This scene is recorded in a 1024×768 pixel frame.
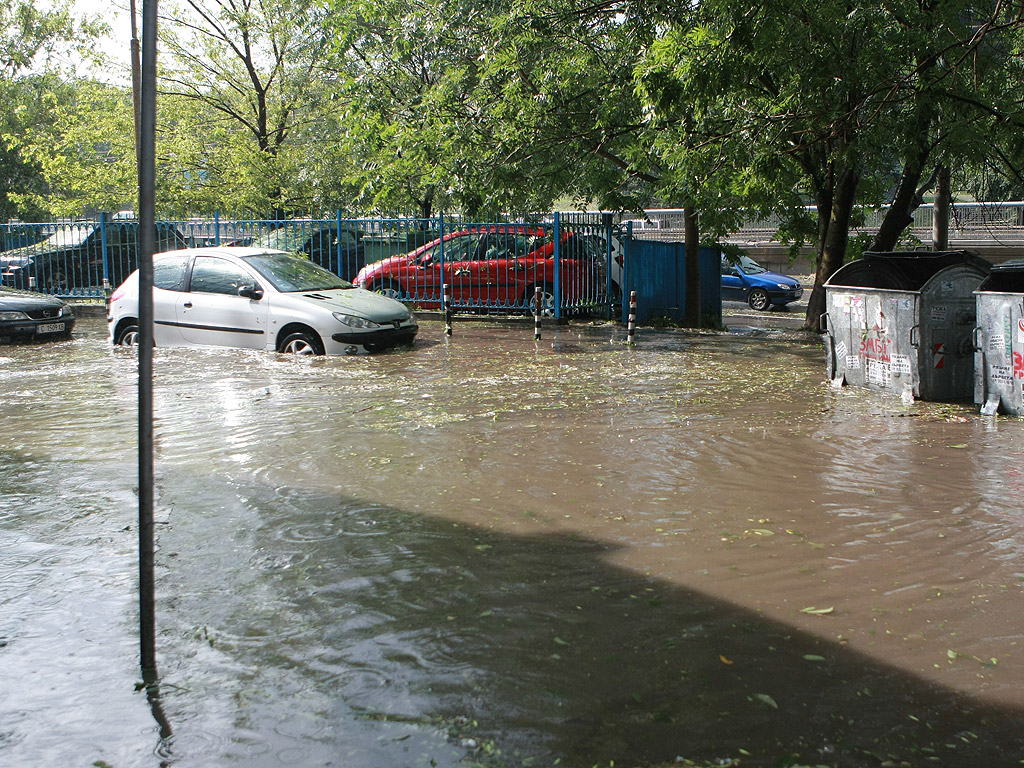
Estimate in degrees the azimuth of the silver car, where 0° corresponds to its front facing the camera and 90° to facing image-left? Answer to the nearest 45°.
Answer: approximately 315°

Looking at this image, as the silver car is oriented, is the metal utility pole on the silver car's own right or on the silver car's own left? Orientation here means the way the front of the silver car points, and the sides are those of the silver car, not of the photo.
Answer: on the silver car's own right

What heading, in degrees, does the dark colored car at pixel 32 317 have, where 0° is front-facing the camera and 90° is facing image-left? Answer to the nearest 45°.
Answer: approximately 315°

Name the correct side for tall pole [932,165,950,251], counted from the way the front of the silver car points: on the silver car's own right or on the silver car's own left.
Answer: on the silver car's own left

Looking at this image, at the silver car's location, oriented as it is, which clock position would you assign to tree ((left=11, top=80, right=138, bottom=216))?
The tree is roughly at 7 o'clock from the silver car.
